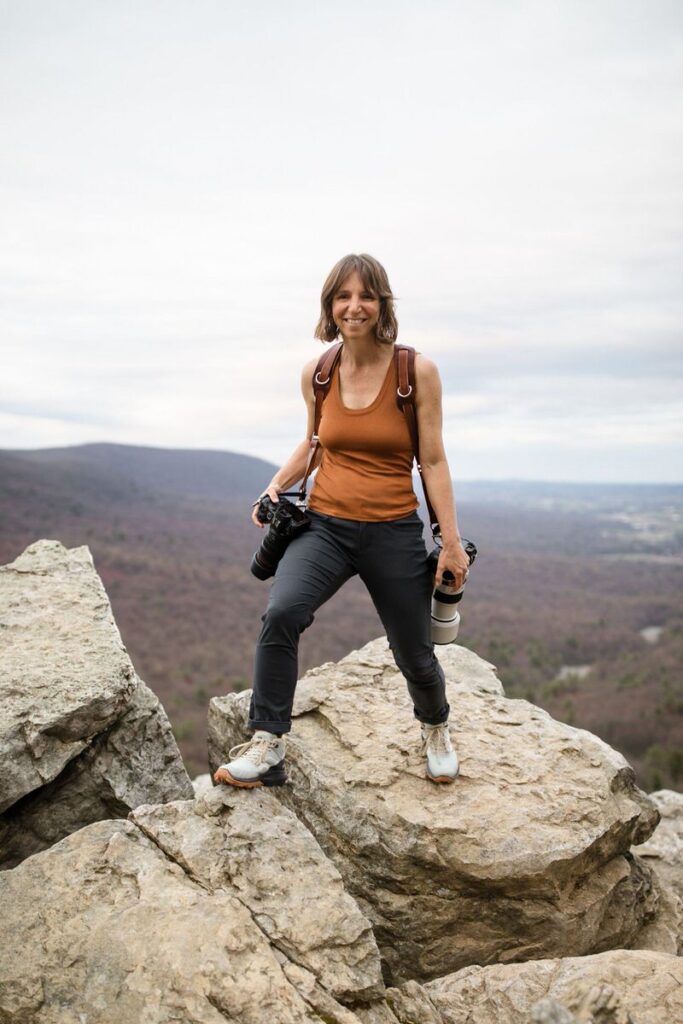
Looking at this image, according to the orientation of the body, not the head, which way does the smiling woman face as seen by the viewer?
toward the camera

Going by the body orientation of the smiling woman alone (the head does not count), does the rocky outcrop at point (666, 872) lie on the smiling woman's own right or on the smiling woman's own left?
on the smiling woman's own left

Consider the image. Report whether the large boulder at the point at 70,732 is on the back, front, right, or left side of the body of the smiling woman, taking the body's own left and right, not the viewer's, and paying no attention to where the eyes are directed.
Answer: right
